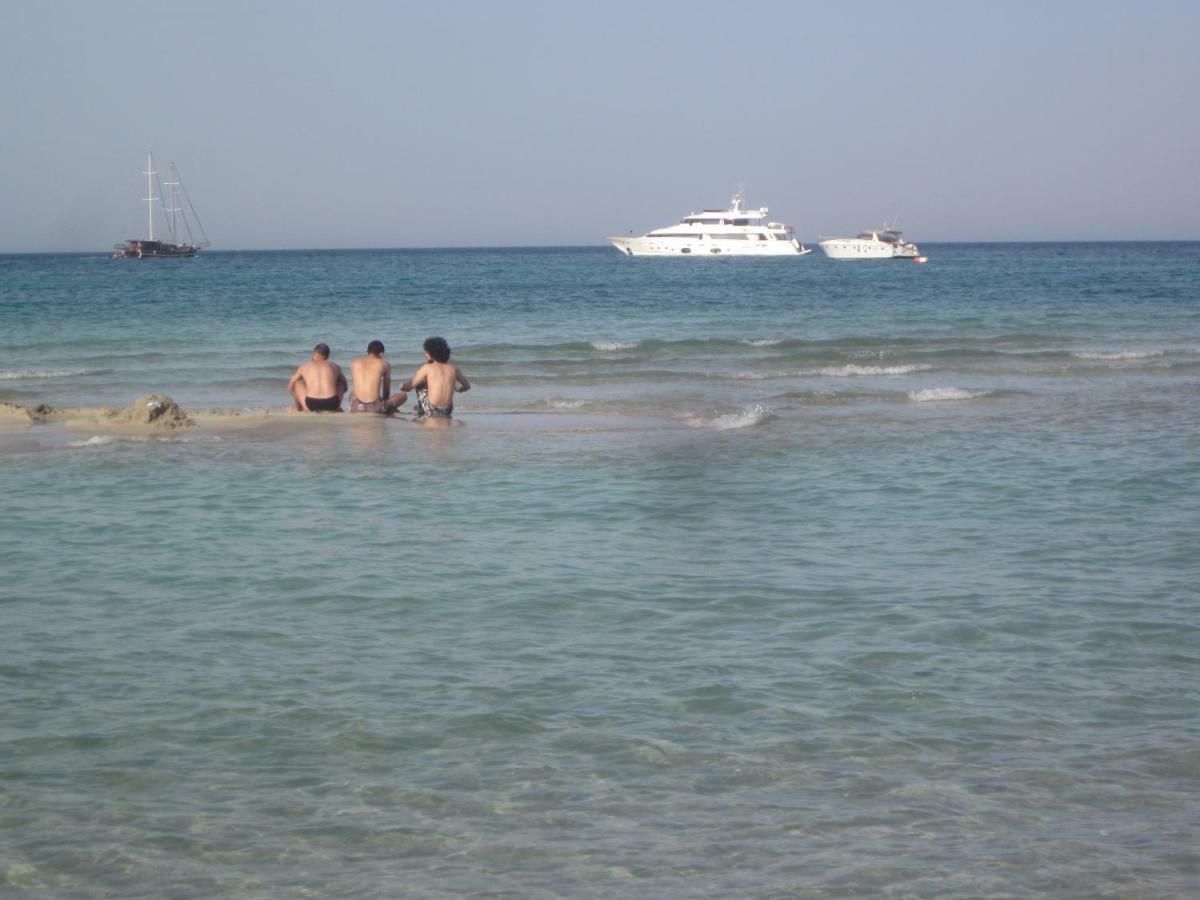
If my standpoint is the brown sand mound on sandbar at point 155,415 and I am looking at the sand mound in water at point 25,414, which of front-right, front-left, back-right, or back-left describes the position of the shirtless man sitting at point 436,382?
back-right

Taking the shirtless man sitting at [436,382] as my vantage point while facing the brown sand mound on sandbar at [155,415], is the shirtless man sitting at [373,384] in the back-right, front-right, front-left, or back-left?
front-right

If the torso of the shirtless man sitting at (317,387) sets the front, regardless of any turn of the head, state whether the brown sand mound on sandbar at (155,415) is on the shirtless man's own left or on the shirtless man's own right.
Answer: on the shirtless man's own left

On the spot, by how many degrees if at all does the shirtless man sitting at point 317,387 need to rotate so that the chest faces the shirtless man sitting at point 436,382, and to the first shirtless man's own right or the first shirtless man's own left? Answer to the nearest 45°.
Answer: approximately 135° to the first shirtless man's own right

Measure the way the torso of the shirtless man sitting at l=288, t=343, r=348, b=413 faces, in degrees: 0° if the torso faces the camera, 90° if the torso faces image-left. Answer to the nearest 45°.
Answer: approximately 180°

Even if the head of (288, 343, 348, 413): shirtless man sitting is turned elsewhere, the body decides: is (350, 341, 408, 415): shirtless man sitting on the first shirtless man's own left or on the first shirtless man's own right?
on the first shirtless man's own right

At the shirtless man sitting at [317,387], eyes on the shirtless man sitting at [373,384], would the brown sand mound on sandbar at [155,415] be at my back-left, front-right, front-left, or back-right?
back-right

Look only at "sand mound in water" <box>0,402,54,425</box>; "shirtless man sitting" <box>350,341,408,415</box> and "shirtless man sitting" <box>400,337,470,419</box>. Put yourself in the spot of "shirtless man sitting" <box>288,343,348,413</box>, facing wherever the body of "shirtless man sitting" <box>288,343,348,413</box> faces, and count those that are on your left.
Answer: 1

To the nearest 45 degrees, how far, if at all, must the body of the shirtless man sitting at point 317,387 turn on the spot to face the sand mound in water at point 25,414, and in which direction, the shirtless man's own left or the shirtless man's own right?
approximately 90° to the shirtless man's own left
